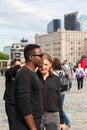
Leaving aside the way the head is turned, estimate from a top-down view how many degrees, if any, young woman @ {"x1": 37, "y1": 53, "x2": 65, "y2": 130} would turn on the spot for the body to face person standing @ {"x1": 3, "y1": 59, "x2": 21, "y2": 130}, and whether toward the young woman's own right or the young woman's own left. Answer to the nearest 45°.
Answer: approximately 90° to the young woman's own right

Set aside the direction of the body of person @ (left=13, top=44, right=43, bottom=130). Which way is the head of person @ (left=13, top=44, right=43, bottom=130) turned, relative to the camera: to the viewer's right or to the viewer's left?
to the viewer's right

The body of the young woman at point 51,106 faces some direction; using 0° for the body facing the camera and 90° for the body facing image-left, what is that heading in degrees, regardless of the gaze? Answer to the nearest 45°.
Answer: approximately 45°
